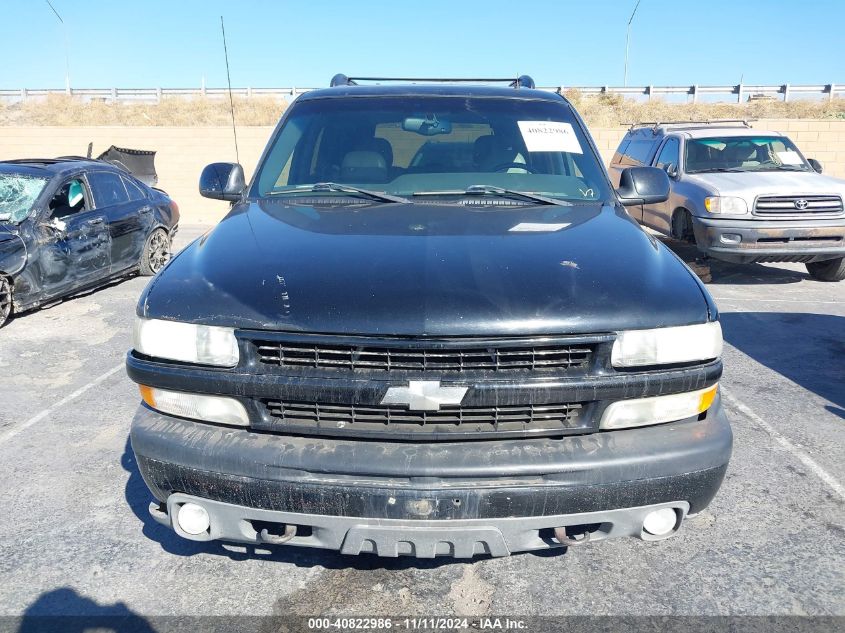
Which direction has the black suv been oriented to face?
toward the camera

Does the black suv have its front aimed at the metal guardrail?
no

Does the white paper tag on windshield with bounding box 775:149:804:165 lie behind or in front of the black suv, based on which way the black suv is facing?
behind

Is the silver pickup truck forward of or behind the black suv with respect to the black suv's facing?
behind

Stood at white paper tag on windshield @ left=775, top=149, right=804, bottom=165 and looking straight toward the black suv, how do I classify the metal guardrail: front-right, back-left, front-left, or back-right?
back-right
